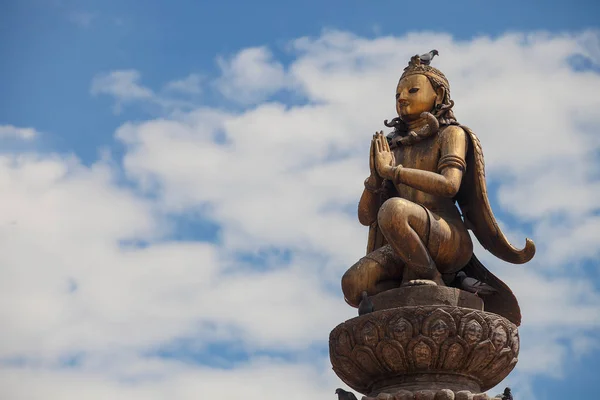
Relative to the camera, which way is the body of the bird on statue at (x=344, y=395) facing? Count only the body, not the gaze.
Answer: to the viewer's left

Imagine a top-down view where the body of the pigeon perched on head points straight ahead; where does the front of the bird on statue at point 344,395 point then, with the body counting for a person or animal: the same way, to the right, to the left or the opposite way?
the opposite way

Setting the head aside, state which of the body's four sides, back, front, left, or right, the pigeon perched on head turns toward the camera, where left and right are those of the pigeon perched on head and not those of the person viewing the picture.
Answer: right

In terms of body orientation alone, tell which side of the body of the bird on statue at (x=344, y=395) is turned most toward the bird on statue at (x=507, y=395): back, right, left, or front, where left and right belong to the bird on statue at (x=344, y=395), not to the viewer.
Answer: back

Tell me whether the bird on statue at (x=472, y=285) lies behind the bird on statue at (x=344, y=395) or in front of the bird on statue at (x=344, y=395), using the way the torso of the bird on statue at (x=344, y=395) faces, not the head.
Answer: behind
